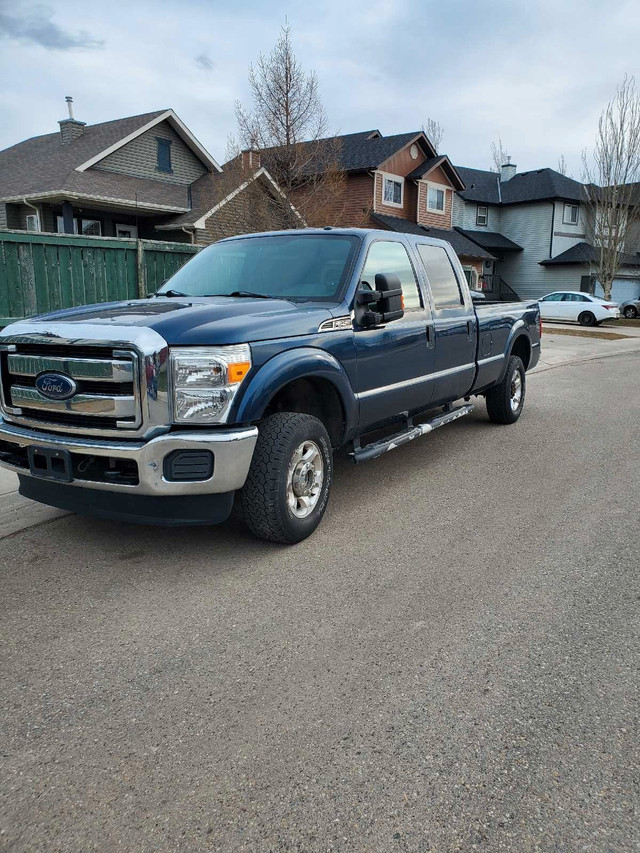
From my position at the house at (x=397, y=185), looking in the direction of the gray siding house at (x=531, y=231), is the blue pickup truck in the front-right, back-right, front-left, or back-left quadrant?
back-right

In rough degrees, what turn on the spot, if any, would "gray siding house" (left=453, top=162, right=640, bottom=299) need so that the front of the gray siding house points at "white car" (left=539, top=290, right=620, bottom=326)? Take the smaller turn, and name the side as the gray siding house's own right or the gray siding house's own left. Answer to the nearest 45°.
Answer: approximately 45° to the gray siding house's own right

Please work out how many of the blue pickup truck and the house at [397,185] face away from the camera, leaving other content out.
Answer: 0

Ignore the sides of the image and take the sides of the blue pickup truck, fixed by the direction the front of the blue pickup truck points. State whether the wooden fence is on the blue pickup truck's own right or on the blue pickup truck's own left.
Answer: on the blue pickup truck's own right

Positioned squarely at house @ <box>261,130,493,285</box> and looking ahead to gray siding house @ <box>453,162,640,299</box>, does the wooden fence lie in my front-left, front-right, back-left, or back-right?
back-right

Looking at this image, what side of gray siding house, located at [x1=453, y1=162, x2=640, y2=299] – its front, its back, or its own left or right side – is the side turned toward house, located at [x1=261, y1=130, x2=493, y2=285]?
right

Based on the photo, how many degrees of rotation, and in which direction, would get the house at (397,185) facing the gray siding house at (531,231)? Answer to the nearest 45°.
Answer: approximately 90° to its left

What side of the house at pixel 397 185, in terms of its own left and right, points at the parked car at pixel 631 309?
left

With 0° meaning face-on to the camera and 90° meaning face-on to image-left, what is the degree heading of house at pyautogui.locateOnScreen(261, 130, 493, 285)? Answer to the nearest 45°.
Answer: approximately 315°

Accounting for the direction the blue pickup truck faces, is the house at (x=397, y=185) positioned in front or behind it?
behind

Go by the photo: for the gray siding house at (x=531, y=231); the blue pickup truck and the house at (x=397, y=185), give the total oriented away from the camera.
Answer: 0

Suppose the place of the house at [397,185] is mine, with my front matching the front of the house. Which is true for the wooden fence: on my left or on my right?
on my right

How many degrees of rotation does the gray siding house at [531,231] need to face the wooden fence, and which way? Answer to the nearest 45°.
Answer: approximately 45° to its right

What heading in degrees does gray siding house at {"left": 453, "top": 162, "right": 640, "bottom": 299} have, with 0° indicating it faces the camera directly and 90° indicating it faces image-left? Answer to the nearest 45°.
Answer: approximately 315°

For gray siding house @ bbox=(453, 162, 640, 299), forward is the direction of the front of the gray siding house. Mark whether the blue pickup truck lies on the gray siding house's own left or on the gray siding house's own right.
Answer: on the gray siding house's own right

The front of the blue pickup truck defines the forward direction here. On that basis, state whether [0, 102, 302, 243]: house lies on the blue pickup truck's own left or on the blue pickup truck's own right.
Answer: on the blue pickup truck's own right

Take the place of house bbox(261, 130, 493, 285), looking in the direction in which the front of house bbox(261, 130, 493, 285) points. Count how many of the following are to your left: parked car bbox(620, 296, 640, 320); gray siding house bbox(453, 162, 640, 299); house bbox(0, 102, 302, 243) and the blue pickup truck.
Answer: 2

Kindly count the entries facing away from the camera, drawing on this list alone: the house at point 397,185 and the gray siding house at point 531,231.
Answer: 0

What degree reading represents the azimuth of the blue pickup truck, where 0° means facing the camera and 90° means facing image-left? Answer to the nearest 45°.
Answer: approximately 45°

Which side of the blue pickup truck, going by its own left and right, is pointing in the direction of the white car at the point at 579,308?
back
